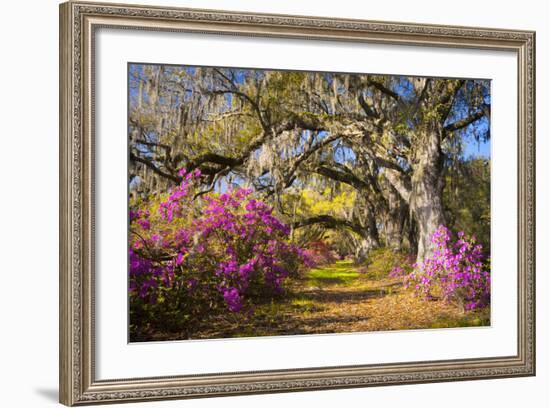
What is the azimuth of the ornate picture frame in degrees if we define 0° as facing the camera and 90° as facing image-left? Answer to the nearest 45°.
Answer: approximately 315°
